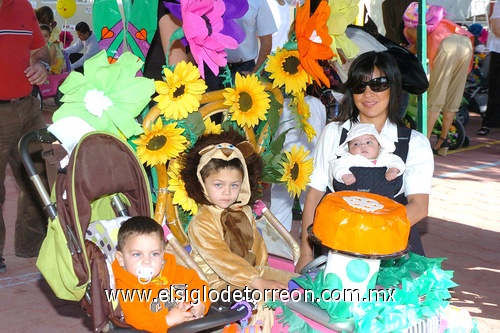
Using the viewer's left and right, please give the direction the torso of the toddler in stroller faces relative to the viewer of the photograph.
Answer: facing the viewer and to the right of the viewer

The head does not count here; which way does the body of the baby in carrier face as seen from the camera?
toward the camera

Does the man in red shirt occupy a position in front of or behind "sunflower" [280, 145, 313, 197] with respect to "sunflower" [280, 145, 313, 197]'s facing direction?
behind

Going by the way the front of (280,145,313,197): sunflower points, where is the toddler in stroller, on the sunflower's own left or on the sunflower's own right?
on the sunflower's own right

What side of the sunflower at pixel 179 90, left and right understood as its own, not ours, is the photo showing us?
front

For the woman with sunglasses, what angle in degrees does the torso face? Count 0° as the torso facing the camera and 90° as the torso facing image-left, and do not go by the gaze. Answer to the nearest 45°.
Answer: approximately 0°

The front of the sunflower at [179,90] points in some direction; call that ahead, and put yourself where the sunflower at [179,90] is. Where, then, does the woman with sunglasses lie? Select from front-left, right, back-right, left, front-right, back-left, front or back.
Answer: left

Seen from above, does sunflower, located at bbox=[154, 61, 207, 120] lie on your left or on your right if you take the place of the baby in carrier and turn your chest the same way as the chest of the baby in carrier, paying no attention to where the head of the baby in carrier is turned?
on your right

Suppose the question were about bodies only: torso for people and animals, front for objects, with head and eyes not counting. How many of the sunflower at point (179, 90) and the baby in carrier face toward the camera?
2
